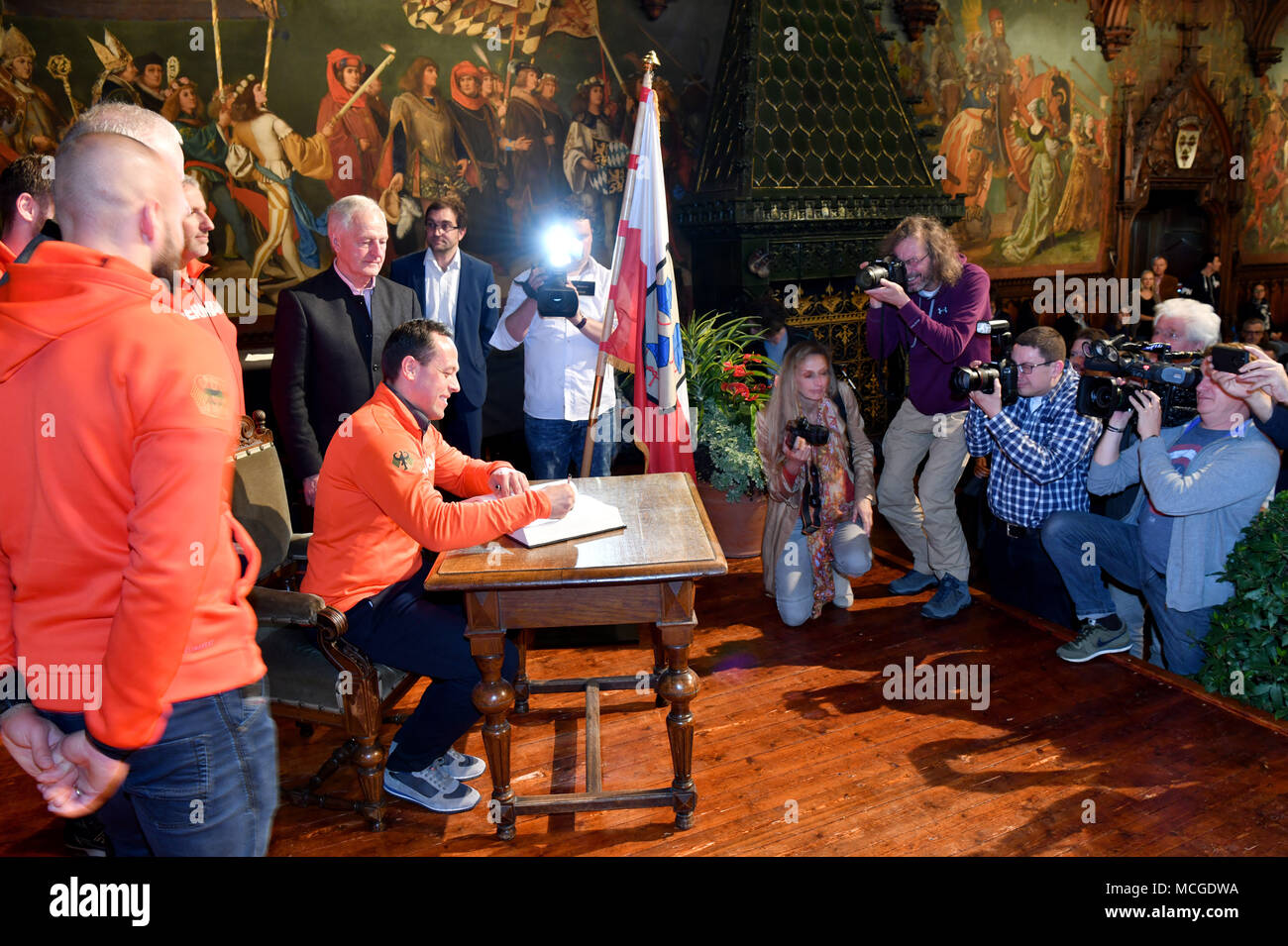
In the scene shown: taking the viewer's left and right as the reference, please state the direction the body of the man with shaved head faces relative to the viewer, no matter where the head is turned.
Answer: facing away from the viewer and to the right of the viewer

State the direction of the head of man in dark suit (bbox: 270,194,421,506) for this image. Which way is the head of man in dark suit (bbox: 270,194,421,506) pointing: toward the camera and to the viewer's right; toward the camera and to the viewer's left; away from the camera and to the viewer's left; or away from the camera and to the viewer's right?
toward the camera and to the viewer's right

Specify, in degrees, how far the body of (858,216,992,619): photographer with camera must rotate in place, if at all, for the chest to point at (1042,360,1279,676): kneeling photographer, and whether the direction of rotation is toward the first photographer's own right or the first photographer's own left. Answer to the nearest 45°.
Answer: approximately 90° to the first photographer's own left

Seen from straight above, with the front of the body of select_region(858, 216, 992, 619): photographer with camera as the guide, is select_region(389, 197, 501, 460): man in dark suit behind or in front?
in front

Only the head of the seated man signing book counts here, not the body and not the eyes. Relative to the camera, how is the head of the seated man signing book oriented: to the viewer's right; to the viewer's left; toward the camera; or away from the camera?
to the viewer's right

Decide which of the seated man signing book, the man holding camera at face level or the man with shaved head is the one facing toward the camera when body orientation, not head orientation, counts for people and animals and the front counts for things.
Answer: the man holding camera at face level

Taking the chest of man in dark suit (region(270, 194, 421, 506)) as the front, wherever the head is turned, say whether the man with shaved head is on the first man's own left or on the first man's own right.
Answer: on the first man's own right

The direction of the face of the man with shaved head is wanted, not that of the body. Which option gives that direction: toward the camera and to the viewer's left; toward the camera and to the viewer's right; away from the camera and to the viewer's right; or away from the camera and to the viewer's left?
away from the camera and to the viewer's right

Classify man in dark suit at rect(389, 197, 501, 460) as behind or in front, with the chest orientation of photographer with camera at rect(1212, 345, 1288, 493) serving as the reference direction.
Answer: in front

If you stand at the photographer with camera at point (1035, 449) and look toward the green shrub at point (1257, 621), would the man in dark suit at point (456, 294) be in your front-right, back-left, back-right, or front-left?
back-right
